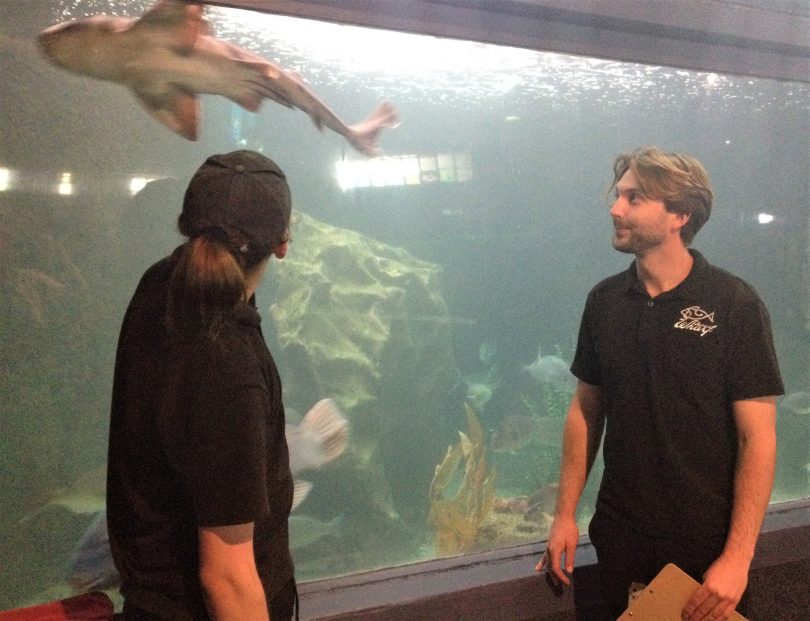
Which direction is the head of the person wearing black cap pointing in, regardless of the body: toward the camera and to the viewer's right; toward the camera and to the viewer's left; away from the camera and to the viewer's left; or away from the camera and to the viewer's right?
away from the camera and to the viewer's right

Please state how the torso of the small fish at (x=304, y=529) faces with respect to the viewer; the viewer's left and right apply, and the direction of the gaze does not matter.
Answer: facing to the left of the viewer

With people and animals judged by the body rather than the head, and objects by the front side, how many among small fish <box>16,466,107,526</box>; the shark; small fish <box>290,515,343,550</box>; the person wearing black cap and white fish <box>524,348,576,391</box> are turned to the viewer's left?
3

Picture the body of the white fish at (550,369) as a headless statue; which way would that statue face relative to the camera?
to the viewer's left

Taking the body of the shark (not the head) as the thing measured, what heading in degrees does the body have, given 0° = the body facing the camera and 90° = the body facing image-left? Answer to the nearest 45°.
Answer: approximately 90°

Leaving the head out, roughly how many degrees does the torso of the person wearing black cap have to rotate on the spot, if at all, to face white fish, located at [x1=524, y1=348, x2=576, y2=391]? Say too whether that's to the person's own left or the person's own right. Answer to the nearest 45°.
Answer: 0° — they already face it

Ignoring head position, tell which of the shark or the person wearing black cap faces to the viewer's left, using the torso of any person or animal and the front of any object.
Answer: the shark

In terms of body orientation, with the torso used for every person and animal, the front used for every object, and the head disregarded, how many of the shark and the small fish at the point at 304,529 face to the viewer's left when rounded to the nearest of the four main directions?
2

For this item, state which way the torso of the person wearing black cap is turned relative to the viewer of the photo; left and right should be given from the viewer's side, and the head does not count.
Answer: facing away from the viewer and to the right of the viewer

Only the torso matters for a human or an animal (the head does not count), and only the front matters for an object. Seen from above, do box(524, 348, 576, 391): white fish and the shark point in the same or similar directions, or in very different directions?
same or similar directions
